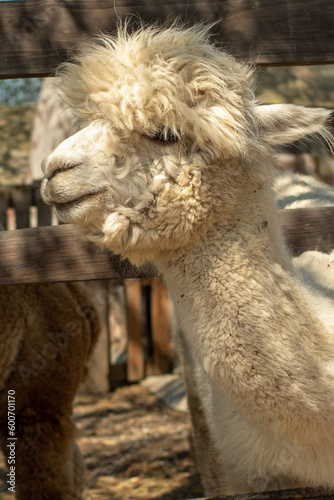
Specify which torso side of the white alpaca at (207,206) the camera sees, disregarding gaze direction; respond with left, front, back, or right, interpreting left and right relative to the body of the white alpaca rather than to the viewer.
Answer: left
